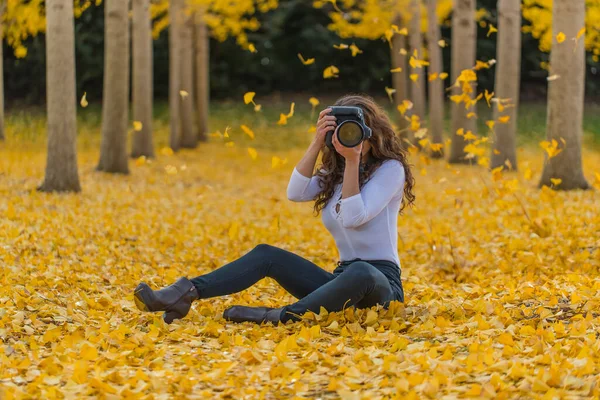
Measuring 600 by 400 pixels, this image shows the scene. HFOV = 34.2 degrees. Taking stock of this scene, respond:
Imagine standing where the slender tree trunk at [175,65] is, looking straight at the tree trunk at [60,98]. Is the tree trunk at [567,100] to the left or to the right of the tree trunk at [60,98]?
left

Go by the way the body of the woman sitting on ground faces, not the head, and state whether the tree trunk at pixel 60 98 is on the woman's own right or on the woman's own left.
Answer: on the woman's own right

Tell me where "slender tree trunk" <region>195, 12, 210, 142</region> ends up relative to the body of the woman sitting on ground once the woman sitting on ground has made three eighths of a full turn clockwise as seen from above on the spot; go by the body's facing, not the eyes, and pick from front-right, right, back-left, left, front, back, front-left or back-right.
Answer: front

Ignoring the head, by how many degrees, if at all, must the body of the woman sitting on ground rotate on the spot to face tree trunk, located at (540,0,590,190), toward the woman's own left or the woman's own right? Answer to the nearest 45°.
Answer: approximately 180°

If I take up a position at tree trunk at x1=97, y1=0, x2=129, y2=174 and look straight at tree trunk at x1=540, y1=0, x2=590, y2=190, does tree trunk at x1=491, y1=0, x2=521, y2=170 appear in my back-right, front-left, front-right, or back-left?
front-left

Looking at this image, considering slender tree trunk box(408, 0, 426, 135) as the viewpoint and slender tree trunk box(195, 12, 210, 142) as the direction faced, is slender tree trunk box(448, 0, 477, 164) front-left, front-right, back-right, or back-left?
back-left

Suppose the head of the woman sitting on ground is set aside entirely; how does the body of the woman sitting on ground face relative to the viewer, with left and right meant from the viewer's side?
facing the viewer and to the left of the viewer

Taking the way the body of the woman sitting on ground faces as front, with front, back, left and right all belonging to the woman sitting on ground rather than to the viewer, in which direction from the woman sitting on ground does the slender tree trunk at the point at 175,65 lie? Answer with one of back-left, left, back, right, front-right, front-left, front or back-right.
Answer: back-right

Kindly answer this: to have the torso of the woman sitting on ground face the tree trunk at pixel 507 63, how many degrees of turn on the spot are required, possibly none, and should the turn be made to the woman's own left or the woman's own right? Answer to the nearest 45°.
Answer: approximately 135° to the woman's own right

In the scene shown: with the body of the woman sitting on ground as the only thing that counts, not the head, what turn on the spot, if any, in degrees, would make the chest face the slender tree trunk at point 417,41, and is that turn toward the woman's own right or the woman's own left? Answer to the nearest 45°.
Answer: approximately 135° to the woman's own right

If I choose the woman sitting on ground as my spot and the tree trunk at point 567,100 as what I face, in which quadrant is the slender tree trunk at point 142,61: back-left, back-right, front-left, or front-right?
front-left

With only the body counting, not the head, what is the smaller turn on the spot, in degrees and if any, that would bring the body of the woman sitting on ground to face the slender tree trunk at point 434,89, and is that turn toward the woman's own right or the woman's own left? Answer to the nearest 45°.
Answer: approximately 135° to the woman's own right
